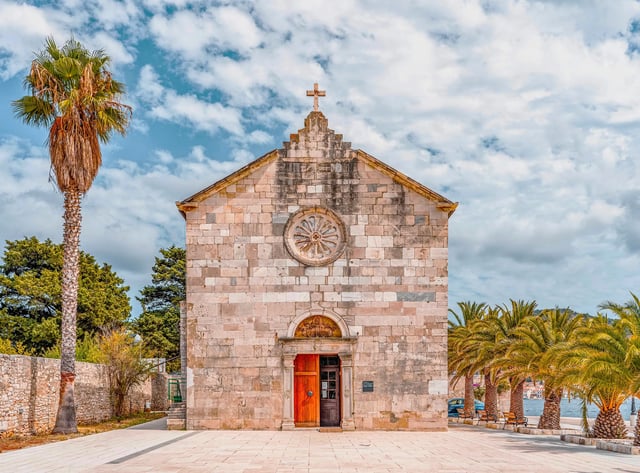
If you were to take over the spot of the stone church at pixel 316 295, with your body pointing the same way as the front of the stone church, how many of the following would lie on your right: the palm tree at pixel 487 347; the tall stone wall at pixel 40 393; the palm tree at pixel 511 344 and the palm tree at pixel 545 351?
1

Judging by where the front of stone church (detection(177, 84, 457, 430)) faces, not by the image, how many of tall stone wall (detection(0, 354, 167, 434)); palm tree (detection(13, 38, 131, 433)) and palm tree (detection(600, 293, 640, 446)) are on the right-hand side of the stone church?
2

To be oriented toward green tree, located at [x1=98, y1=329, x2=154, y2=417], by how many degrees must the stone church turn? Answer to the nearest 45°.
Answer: approximately 135° to its right

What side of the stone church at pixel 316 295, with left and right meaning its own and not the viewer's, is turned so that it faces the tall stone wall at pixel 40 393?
right

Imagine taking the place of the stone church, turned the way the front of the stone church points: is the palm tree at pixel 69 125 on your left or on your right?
on your right

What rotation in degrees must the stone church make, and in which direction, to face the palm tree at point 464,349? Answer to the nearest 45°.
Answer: approximately 135° to its left

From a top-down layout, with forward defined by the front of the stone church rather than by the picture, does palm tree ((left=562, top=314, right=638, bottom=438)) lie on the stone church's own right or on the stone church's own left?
on the stone church's own left

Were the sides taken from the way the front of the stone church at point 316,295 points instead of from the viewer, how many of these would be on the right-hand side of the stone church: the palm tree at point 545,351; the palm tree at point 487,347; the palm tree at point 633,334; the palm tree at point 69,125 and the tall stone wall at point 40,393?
2

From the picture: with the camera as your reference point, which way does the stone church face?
facing the viewer

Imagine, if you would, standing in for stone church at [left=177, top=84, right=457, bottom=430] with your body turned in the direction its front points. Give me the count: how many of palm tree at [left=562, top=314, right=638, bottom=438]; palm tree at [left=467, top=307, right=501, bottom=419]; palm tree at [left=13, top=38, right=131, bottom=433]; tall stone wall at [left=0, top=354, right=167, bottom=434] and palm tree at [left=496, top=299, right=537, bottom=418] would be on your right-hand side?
2

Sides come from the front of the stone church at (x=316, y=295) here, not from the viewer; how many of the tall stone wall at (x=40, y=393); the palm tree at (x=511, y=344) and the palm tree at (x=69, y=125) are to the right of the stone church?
2

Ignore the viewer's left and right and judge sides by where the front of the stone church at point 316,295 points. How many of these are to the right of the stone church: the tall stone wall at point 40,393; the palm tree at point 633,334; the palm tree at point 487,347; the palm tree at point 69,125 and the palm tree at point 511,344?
2

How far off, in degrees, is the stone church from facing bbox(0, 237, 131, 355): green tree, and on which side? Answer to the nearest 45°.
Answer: approximately 135° to its right

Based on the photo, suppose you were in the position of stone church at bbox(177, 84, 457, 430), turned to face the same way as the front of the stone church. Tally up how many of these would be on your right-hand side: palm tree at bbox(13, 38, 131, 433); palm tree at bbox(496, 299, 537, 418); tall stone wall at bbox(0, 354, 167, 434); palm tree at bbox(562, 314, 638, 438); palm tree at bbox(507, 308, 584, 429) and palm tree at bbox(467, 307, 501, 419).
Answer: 2
